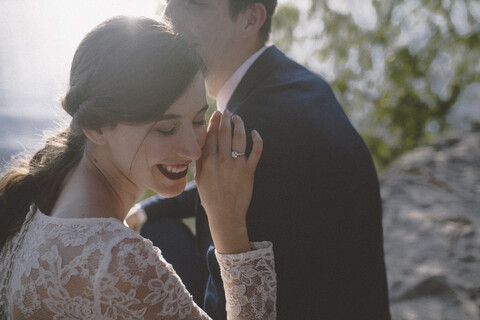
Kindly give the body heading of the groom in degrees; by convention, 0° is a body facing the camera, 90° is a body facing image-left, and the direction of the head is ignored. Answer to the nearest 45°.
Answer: approximately 90°

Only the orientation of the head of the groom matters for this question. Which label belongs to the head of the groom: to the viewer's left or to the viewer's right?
to the viewer's left

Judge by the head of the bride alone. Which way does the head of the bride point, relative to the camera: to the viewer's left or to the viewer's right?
to the viewer's right

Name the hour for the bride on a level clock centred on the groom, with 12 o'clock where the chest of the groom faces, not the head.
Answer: The bride is roughly at 11 o'clock from the groom.
